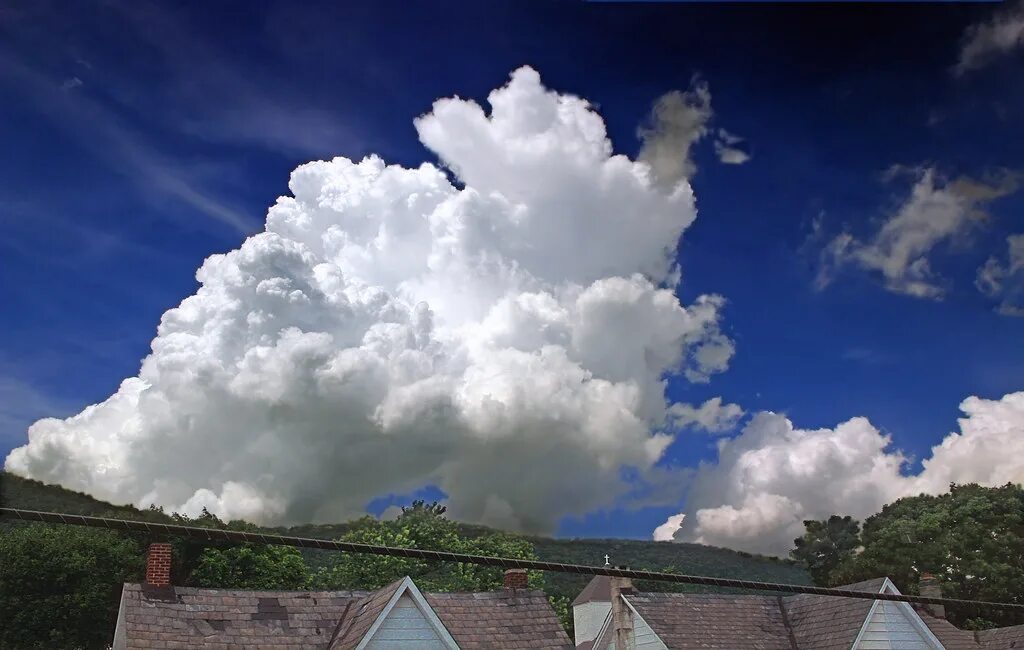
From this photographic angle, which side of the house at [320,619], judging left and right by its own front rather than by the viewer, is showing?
front

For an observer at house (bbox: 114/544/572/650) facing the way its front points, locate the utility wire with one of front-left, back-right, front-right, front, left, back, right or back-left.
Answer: front

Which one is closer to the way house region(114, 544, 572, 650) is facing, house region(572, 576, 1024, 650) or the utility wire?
the utility wire

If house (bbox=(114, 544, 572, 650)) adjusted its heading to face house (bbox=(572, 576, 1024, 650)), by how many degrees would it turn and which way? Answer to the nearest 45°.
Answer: approximately 90° to its left
